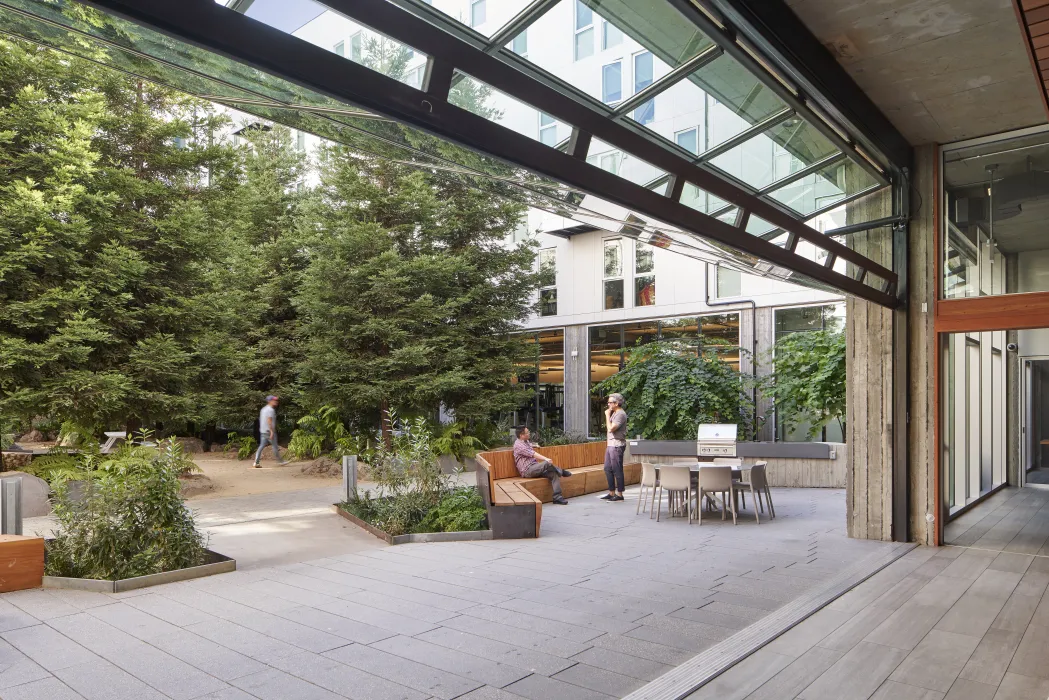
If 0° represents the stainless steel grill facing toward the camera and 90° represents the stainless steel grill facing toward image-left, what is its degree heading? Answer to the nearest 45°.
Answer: approximately 0°

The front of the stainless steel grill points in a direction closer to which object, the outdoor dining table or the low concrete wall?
the outdoor dining table

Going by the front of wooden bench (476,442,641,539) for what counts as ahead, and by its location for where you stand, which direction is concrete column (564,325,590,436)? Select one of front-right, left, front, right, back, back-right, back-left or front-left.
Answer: back-left

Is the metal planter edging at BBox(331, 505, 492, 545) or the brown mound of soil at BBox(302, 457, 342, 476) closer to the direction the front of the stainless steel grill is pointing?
the metal planter edging

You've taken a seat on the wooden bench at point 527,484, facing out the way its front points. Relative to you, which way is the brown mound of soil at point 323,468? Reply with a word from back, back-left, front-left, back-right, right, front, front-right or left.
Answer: back

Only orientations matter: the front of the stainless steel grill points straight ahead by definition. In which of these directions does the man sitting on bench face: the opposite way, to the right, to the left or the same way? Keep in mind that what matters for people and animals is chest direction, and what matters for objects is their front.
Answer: to the left

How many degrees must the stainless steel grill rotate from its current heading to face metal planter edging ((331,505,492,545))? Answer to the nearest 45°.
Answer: approximately 45° to its right

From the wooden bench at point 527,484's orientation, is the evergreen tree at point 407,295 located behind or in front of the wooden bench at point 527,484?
behind

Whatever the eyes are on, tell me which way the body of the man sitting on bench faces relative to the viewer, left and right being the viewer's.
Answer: facing to the right of the viewer

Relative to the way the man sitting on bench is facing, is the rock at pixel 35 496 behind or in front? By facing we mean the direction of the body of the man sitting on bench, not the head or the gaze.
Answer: behind

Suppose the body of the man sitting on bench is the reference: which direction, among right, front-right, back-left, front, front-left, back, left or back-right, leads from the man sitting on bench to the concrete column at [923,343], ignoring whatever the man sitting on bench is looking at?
front-right

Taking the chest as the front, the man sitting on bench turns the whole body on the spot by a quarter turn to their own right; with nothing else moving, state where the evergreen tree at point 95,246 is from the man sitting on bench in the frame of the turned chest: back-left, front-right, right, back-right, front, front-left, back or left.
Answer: right

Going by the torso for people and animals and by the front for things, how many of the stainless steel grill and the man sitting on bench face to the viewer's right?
1

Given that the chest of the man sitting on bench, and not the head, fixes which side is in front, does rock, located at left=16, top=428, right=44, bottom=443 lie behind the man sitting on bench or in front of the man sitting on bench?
behind

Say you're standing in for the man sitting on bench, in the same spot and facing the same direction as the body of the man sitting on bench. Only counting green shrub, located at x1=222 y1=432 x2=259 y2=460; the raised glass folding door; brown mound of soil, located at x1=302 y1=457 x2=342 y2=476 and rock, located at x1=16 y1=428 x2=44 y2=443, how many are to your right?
1

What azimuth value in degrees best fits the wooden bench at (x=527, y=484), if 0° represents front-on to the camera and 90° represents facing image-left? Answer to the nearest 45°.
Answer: approximately 315°
